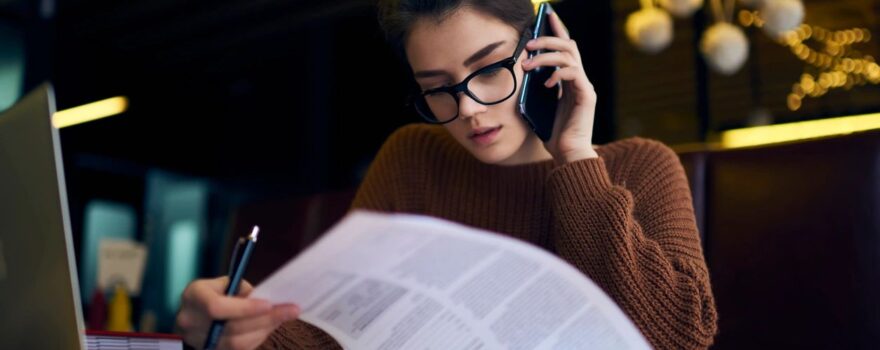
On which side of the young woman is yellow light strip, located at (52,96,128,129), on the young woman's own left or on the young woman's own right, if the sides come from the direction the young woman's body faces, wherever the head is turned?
on the young woman's own right

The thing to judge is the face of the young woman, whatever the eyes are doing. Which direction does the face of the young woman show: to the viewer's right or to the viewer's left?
to the viewer's left

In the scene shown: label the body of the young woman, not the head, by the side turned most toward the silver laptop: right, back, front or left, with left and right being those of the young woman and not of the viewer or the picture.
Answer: front

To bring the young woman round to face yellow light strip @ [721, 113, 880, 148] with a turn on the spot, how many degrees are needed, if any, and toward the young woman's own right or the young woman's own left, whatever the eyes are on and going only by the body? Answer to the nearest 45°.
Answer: approximately 180°

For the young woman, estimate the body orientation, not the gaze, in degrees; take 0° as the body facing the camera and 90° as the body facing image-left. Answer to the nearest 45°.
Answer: approximately 45°

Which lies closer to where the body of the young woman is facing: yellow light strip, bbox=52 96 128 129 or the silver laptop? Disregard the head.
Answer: the silver laptop
